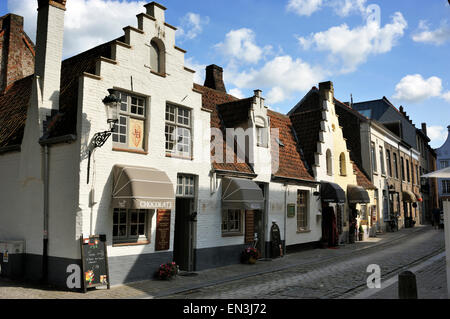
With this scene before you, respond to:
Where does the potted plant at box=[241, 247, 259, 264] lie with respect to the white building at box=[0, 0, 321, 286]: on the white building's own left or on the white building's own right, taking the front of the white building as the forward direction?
on the white building's own left

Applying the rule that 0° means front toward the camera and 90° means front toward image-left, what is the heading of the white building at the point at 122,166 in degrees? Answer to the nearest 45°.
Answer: approximately 315°

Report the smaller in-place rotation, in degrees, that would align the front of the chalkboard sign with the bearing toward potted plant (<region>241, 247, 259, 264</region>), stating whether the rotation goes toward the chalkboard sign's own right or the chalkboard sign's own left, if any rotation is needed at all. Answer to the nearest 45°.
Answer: approximately 135° to the chalkboard sign's own left

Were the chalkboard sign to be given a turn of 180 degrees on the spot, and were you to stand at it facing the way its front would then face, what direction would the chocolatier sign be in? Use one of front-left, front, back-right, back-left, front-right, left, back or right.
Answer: front-right

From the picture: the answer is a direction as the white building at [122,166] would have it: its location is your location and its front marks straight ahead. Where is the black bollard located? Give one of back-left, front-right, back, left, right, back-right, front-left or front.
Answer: front

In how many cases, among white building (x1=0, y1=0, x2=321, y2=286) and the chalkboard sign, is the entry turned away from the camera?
0

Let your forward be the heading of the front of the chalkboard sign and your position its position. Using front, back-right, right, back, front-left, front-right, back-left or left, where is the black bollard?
front-left

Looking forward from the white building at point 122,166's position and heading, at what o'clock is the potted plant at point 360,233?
The potted plant is roughly at 9 o'clock from the white building.

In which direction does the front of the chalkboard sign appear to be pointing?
toward the camera
